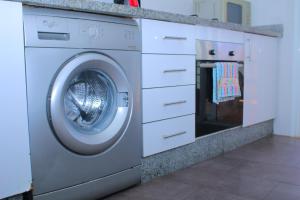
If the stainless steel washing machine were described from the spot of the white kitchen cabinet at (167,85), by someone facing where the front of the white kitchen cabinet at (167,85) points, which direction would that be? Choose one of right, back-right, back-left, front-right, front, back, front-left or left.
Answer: right

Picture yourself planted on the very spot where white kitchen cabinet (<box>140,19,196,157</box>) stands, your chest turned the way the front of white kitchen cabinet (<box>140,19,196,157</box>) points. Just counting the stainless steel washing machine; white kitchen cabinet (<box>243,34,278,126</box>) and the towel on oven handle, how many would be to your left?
2

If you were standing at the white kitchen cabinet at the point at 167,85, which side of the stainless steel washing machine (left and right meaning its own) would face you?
left

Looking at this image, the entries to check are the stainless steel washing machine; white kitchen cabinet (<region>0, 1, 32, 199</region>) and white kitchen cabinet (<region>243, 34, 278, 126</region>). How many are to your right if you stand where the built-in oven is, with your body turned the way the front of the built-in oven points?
2

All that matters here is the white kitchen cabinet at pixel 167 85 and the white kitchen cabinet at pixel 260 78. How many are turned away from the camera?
0

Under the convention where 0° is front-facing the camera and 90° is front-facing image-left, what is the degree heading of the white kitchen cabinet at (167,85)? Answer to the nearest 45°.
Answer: approximately 315°

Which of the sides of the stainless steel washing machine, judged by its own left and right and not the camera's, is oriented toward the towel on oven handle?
left

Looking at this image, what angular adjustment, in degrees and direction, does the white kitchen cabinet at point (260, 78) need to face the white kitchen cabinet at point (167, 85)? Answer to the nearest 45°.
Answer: approximately 90° to its right
